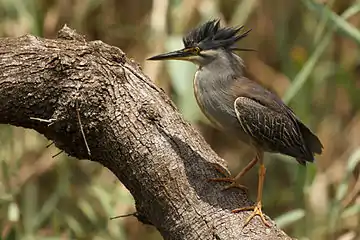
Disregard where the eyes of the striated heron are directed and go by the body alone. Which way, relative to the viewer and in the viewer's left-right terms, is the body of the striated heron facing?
facing to the left of the viewer
